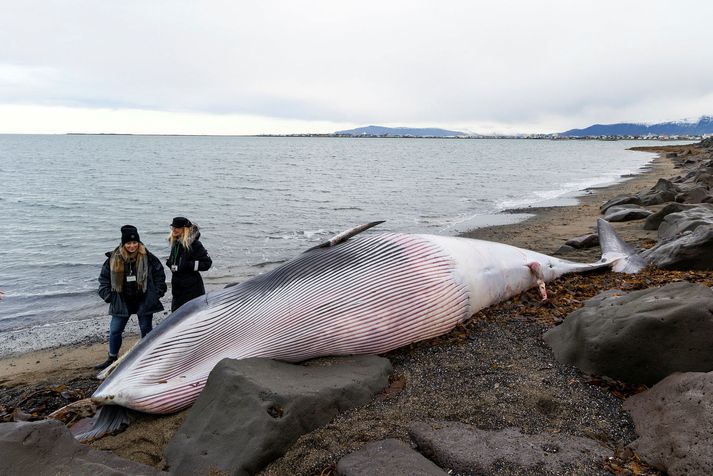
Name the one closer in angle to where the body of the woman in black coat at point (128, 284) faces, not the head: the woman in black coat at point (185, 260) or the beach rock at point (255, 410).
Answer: the beach rock

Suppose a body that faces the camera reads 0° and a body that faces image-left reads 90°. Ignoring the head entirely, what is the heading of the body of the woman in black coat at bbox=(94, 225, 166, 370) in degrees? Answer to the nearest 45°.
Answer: approximately 0°

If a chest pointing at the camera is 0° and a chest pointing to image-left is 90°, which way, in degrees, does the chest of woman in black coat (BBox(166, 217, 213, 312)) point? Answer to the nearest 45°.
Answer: approximately 45°

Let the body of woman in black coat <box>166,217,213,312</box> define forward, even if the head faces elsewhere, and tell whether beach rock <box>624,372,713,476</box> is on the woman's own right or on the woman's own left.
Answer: on the woman's own left

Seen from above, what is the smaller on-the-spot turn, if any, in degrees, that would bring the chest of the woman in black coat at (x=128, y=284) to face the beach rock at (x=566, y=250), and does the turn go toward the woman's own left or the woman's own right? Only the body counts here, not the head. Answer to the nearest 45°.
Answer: approximately 90° to the woman's own left

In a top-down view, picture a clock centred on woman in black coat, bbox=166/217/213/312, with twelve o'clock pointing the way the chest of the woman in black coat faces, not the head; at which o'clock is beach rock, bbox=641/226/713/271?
The beach rock is roughly at 8 o'clock from the woman in black coat.

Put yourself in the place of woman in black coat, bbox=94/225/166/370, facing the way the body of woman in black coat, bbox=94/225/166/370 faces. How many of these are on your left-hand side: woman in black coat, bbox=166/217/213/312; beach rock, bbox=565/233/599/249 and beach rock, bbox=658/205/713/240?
3

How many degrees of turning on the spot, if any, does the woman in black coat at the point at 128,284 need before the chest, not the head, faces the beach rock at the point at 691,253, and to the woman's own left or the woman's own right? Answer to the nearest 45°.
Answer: approximately 90° to the woman's own left

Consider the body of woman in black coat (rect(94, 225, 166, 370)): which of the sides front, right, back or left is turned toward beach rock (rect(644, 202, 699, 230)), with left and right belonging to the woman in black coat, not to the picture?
left

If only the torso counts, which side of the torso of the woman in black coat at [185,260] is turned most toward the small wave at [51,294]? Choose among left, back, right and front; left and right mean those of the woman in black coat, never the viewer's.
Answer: right
